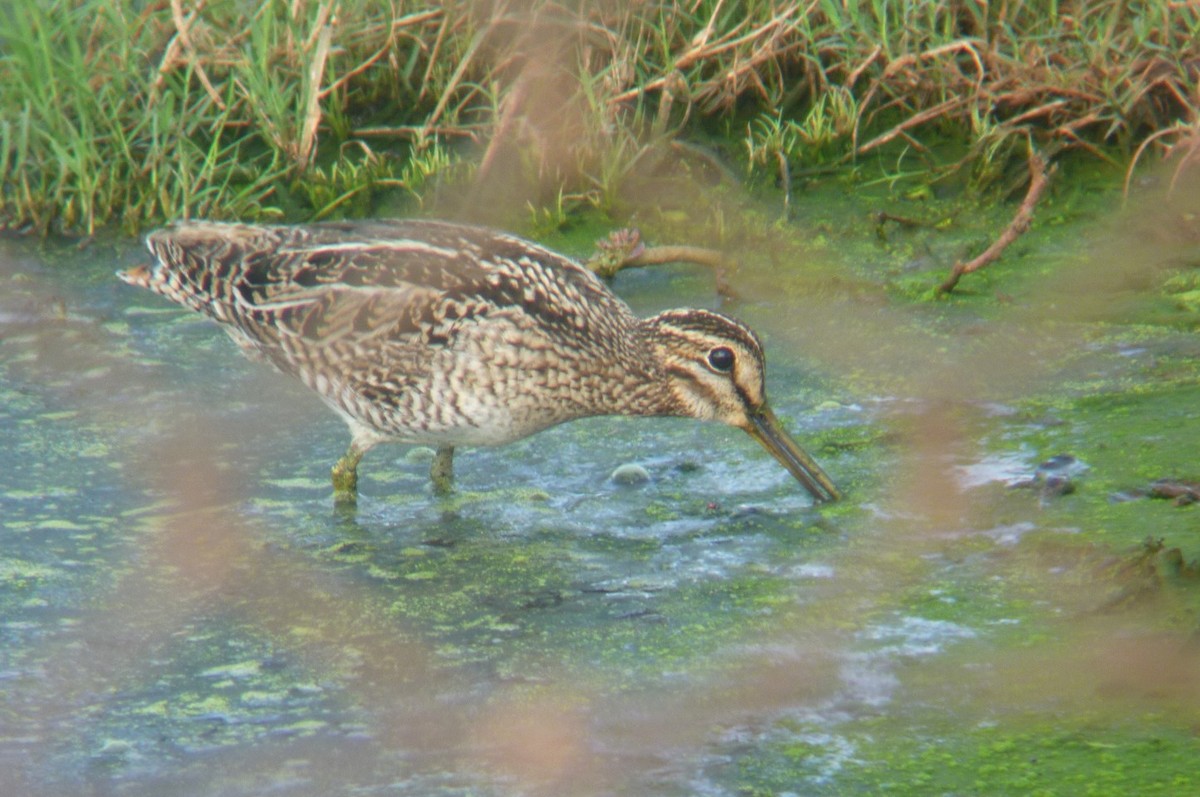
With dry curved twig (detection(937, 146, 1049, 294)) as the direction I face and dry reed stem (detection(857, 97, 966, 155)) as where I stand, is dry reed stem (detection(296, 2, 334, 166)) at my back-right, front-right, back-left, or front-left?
back-right

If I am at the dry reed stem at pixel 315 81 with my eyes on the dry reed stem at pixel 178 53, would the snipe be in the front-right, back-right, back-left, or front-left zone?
back-left

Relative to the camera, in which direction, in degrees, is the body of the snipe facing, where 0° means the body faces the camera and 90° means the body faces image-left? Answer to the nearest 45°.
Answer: approximately 270°

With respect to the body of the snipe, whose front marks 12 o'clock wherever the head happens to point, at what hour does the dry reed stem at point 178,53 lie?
The dry reed stem is roughly at 8 o'clock from the snipe.

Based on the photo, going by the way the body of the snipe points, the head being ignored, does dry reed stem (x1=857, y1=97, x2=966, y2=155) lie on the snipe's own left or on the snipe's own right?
on the snipe's own left

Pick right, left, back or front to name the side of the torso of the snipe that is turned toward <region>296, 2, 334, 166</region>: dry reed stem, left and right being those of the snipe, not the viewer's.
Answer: left

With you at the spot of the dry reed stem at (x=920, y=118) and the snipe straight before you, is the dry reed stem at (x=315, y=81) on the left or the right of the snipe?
right
